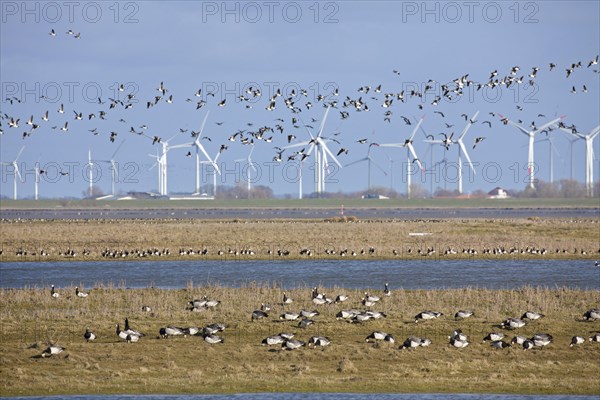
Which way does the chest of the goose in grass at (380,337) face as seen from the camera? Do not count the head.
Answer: to the viewer's left

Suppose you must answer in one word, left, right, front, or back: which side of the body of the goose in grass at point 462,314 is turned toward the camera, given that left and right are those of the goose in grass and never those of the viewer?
left

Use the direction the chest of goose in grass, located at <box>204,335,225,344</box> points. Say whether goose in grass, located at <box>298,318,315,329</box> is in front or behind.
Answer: behind

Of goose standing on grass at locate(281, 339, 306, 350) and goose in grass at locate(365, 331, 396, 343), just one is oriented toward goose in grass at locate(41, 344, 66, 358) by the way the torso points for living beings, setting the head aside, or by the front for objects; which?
the goose standing on grass

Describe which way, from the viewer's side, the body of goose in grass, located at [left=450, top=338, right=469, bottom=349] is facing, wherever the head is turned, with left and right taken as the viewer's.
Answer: facing to the left of the viewer

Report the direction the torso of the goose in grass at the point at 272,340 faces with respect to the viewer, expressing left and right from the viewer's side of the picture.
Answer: facing to the left of the viewer

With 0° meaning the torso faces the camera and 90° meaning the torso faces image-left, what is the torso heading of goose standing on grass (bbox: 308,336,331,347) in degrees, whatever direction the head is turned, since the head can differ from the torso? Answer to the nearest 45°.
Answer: approximately 90°

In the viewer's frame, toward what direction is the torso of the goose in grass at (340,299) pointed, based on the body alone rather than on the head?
to the viewer's left

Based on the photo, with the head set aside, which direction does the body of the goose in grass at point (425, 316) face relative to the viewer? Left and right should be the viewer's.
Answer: facing to the left of the viewer

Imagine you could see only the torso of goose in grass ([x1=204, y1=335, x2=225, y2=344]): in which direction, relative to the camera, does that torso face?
to the viewer's left

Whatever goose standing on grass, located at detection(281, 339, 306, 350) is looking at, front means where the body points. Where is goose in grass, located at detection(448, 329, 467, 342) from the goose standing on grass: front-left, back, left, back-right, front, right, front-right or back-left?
back

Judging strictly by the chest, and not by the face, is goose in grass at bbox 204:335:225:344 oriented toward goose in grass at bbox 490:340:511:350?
no
